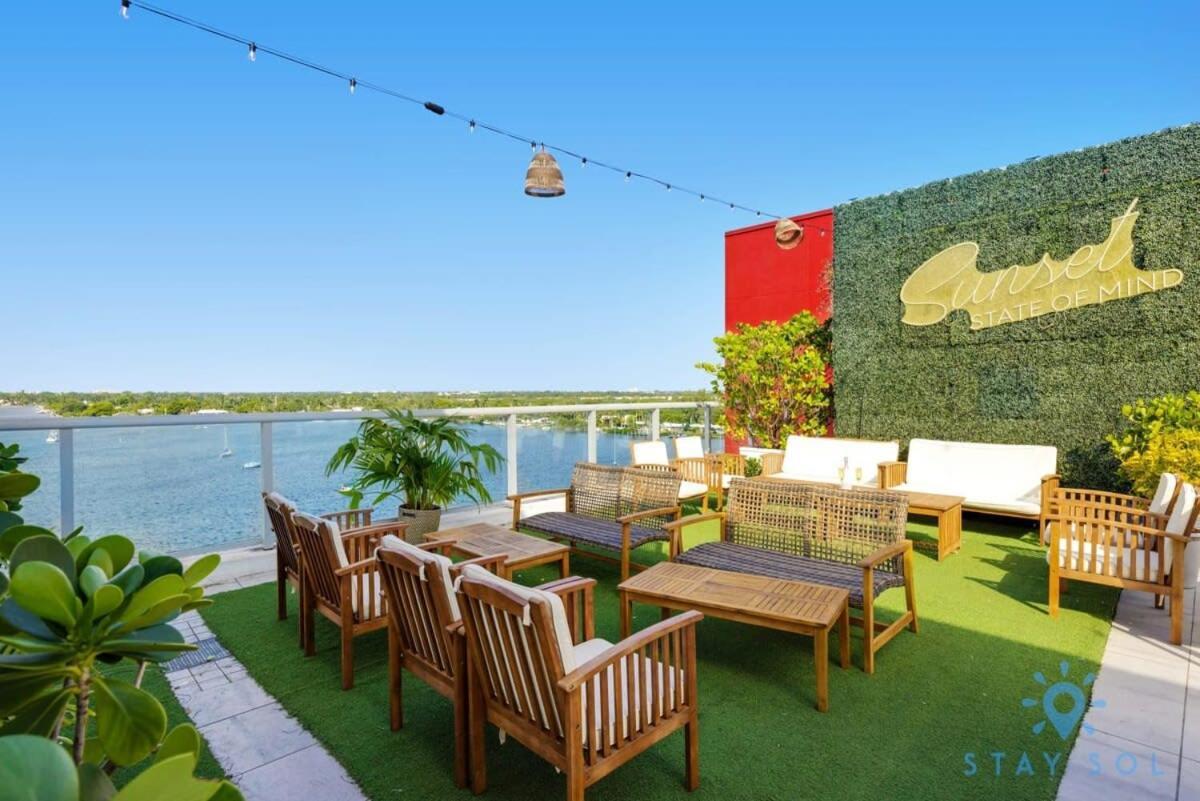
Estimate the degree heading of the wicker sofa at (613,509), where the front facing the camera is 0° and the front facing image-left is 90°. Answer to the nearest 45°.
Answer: approximately 45°

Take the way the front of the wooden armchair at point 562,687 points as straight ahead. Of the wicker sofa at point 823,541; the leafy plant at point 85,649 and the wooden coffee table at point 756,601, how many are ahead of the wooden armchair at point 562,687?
2

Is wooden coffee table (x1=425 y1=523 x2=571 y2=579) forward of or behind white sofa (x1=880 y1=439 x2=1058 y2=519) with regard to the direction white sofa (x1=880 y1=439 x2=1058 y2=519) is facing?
forward

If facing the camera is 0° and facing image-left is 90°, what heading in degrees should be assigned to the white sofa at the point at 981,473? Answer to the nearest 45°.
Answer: approximately 45°

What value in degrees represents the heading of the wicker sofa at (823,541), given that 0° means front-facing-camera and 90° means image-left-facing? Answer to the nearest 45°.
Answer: approximately 45°

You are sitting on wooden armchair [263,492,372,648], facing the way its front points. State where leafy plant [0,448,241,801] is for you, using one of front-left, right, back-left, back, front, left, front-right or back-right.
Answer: back-right

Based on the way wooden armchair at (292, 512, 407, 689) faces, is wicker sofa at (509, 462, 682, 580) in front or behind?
in front

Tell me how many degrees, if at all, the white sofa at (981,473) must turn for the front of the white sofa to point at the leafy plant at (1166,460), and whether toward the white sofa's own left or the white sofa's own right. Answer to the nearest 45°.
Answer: approximately 90° to the white sofa's own left

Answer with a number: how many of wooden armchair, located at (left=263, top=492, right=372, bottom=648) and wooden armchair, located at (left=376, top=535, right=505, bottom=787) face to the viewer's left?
0

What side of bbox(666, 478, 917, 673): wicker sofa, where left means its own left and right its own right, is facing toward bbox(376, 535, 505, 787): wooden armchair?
front

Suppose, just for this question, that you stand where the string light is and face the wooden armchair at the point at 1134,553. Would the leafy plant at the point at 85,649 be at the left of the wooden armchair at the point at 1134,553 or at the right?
right

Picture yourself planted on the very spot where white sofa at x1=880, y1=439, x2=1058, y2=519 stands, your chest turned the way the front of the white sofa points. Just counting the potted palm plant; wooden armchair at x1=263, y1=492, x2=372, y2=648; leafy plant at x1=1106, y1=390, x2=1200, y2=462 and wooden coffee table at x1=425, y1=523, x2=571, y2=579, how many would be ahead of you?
3

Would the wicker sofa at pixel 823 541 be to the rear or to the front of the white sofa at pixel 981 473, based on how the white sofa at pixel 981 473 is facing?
to the front
